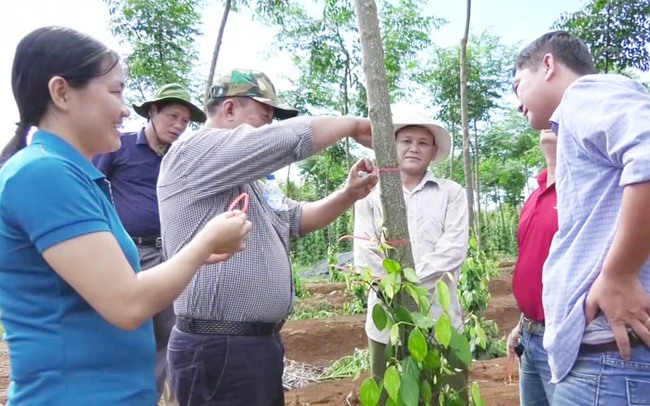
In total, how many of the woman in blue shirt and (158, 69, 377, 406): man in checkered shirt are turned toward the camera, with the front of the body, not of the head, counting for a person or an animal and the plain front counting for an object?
0

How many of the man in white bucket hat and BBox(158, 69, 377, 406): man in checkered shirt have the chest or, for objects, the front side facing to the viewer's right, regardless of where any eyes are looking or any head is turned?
1

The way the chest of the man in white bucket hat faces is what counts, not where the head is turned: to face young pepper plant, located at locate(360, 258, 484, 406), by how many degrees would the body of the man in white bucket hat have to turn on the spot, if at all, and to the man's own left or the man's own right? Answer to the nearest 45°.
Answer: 0° — they already face it

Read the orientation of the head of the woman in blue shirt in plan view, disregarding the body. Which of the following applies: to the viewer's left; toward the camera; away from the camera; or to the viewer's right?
to the viewer's right

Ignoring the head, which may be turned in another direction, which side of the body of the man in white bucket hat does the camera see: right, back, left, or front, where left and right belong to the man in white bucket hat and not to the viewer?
front

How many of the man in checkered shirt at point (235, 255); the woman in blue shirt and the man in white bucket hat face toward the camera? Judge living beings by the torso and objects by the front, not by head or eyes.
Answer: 1

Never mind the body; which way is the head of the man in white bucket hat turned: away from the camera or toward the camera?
toward the camera

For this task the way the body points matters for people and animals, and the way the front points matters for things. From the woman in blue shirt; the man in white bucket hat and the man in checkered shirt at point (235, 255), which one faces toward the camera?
the man in white bucket hat

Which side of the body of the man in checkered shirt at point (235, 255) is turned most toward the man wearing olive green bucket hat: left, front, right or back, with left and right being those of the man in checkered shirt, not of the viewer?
left

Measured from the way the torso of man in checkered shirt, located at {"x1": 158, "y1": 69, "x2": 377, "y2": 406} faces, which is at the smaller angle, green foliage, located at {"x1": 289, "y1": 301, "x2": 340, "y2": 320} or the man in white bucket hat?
the man in white bucket hat

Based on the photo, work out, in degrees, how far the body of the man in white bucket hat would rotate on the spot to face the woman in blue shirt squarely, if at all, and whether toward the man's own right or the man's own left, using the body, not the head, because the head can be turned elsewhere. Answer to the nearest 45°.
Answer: approximately 45° to the man's own right

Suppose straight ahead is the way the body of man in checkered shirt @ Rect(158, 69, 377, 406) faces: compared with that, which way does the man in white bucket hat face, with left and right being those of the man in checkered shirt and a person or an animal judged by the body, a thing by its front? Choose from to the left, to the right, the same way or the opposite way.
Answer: to the right

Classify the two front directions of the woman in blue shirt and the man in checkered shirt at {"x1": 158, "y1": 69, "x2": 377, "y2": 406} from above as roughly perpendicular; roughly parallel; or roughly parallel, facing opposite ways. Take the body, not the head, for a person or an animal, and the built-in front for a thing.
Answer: roughly parallel

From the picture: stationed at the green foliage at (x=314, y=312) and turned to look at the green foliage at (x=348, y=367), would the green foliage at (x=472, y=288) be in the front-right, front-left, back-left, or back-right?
front-left

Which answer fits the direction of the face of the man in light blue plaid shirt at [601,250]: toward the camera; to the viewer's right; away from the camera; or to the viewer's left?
to the viewer's left

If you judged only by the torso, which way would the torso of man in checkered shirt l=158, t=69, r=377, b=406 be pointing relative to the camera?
to the viewer's right

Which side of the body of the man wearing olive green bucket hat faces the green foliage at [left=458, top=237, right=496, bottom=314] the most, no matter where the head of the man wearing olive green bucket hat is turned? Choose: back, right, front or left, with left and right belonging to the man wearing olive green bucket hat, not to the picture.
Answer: left

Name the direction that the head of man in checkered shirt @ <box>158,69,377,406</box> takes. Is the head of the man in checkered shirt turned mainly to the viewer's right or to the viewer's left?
to the viewer's right

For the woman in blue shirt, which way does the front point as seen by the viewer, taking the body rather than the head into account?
to the viewer's right

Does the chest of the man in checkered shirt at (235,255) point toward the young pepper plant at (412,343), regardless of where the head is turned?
yes
